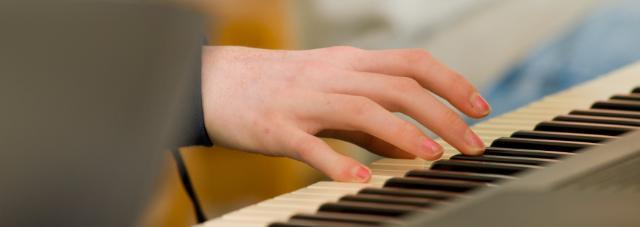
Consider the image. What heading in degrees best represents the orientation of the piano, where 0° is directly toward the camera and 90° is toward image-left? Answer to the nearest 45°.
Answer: approximately 135°
